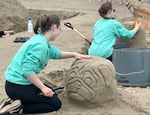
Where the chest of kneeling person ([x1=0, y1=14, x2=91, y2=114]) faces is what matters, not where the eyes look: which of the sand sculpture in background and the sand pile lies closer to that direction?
the sand sculpture in background

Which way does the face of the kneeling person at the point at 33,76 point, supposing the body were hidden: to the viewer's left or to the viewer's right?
to the viewer's right

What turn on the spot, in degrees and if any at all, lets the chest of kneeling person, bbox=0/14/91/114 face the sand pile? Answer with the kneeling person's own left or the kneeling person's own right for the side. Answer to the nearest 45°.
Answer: approximately 90° to the kneeling person's own left

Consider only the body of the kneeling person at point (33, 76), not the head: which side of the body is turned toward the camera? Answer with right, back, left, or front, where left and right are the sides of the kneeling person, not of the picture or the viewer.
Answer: right

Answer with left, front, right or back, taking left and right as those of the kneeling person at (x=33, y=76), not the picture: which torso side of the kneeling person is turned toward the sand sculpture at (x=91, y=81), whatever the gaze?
front

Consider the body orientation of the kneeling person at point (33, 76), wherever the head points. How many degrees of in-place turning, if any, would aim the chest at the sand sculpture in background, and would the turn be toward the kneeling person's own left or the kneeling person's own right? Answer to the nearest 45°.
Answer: approximately 45° to the kneeling person's own left
